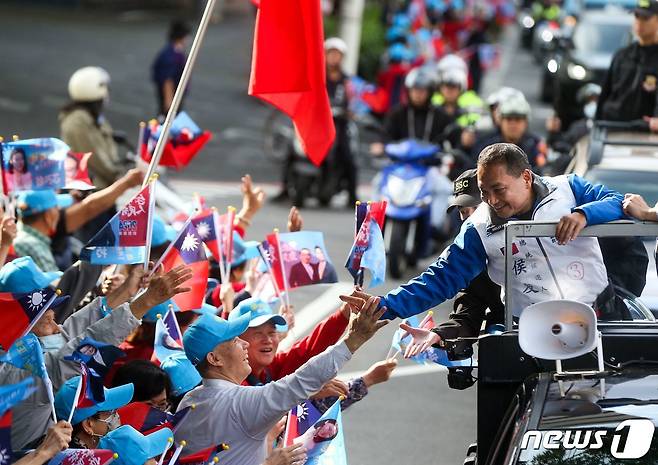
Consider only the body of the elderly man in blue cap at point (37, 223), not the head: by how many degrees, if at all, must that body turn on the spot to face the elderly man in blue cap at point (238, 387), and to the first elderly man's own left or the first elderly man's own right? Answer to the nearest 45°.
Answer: approximately 90° to the first elderly man's own right

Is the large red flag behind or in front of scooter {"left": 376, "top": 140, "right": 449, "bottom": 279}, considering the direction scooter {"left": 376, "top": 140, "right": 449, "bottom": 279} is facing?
in front

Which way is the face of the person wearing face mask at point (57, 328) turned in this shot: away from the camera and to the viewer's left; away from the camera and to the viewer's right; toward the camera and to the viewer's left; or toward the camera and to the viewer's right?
toward the camera and to the viewer's right

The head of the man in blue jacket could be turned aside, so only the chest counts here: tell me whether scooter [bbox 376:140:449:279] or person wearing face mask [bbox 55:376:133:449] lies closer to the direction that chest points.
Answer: the person wearing face mask

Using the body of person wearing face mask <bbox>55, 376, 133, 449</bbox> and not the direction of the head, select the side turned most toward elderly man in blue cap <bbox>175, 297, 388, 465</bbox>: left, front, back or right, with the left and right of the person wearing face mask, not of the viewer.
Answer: front

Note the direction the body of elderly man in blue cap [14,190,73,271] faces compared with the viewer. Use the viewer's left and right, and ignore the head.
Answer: facing to the right of the viewer

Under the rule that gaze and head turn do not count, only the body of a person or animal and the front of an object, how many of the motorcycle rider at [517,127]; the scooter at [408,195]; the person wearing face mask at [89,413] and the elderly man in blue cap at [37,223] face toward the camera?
2

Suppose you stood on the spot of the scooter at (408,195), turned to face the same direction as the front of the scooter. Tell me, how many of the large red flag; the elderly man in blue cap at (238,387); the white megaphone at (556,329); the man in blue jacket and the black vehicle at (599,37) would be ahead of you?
4

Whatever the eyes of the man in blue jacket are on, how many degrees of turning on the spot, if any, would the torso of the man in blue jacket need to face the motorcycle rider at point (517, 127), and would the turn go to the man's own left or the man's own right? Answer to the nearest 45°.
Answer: approximately 135° to the man's own right

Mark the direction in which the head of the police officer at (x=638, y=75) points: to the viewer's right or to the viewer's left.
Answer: to the viewer's left

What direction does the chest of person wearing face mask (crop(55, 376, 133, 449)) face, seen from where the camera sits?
to the viewer's right
